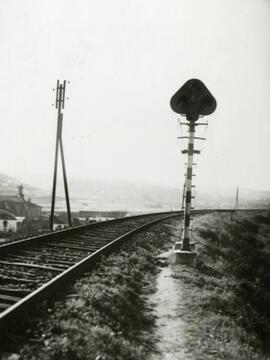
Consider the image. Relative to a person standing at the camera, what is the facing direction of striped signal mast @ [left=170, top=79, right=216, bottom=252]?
facing the viewer
